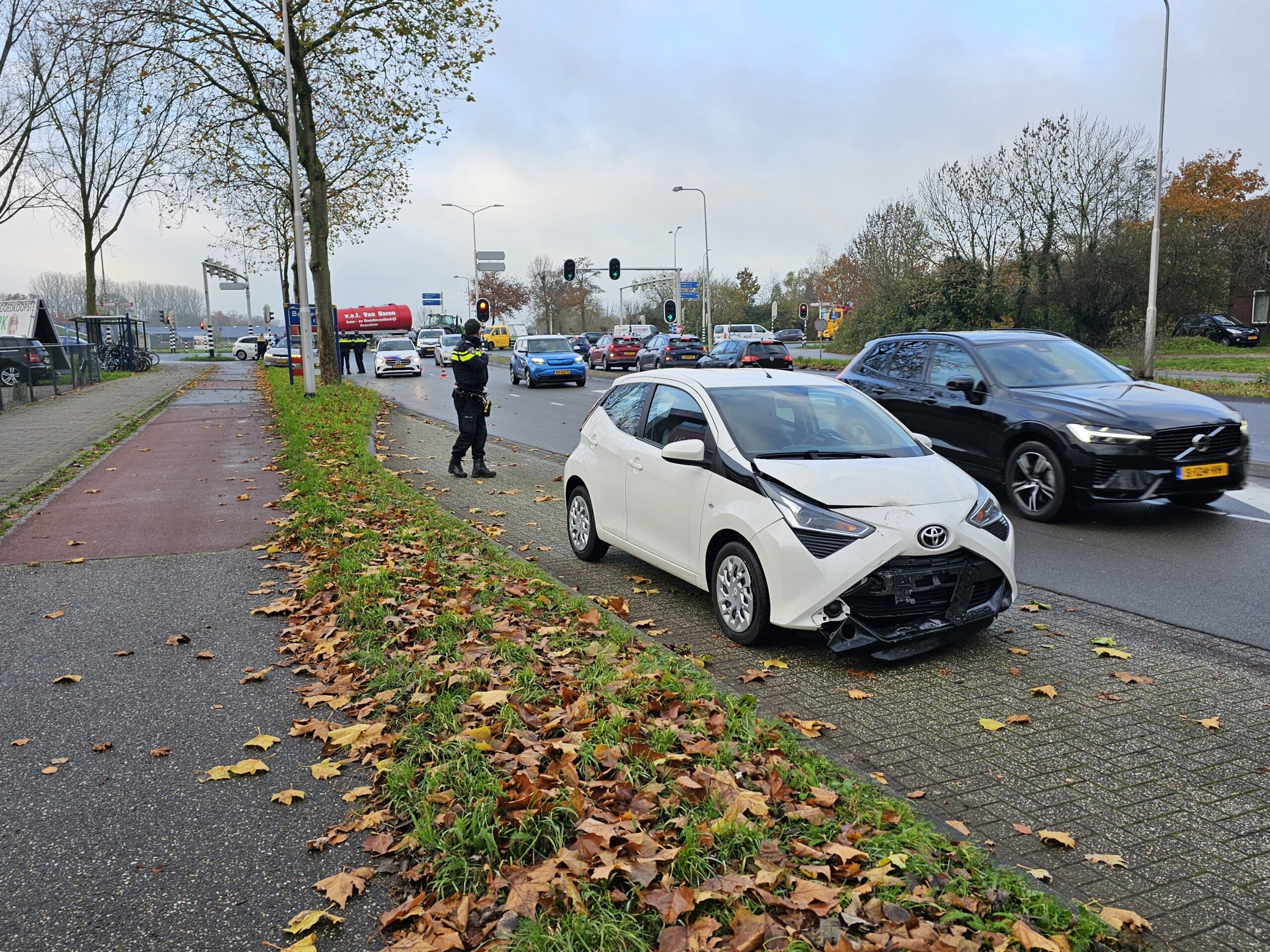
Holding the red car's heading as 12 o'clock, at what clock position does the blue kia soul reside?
The blue kia soul is roughly at 8 o'clock from the red car.

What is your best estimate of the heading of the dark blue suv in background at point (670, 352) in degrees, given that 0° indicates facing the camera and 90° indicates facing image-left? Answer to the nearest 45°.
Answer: approximately 135°

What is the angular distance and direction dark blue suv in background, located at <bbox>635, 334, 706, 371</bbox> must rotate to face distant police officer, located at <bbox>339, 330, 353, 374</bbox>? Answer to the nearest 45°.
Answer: approximately 45° to its left

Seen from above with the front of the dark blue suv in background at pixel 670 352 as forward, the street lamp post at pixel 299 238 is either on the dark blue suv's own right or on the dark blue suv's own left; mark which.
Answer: on the dark blue suv's own left

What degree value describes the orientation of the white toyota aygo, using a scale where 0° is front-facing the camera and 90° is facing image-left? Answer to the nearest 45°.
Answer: approximately 315°

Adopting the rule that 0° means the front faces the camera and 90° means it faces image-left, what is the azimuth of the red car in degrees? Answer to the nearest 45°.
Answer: approximately 135°

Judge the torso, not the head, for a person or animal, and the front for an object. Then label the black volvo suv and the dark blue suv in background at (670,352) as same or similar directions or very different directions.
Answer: very different directions

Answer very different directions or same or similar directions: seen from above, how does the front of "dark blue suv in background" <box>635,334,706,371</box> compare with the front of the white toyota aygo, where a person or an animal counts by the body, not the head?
very different directions

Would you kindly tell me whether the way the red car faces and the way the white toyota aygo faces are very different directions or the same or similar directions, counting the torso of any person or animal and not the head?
very different directions

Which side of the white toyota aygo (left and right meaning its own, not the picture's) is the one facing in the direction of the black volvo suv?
left

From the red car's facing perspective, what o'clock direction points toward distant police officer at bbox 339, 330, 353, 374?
The distant police officer is roughly at 10 o'clock from the red car.

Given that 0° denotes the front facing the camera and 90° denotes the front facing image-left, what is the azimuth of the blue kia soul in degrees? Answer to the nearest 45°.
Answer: approximately 315°

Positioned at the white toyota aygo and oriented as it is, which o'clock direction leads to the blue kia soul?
The blue kia soul is roughly at 7 o'clock from the white toyota aygo.

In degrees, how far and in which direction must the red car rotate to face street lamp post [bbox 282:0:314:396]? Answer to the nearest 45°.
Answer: approximately 135° to its left

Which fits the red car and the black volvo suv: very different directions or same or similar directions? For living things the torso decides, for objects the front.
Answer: very different directions

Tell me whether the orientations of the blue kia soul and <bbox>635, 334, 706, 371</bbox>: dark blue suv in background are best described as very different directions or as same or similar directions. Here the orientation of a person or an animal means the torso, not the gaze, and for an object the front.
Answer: very different directions
